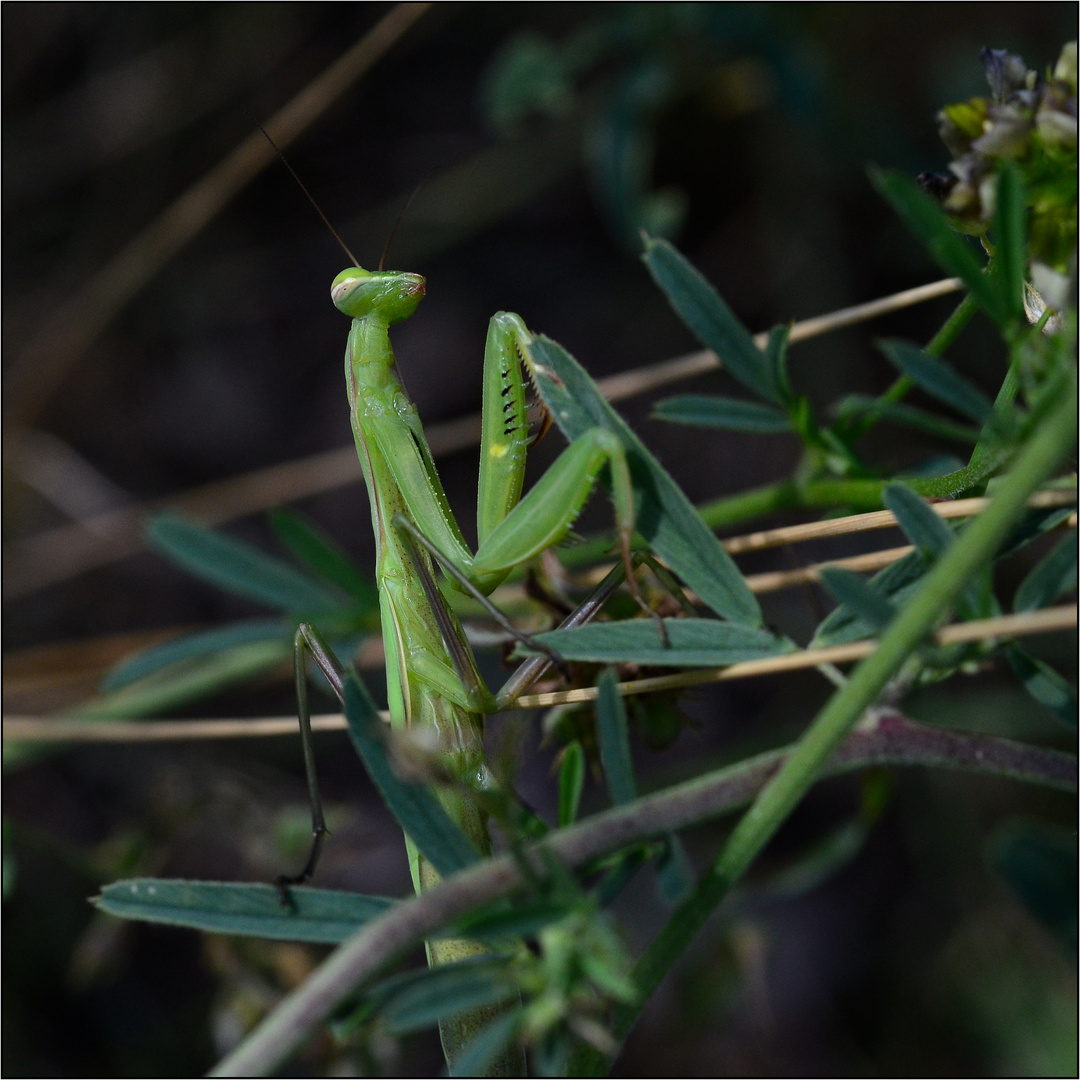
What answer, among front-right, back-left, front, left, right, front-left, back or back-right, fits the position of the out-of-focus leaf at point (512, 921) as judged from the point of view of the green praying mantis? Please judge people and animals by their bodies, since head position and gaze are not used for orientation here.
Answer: right

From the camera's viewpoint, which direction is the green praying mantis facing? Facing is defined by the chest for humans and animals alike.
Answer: to the viewer's right
